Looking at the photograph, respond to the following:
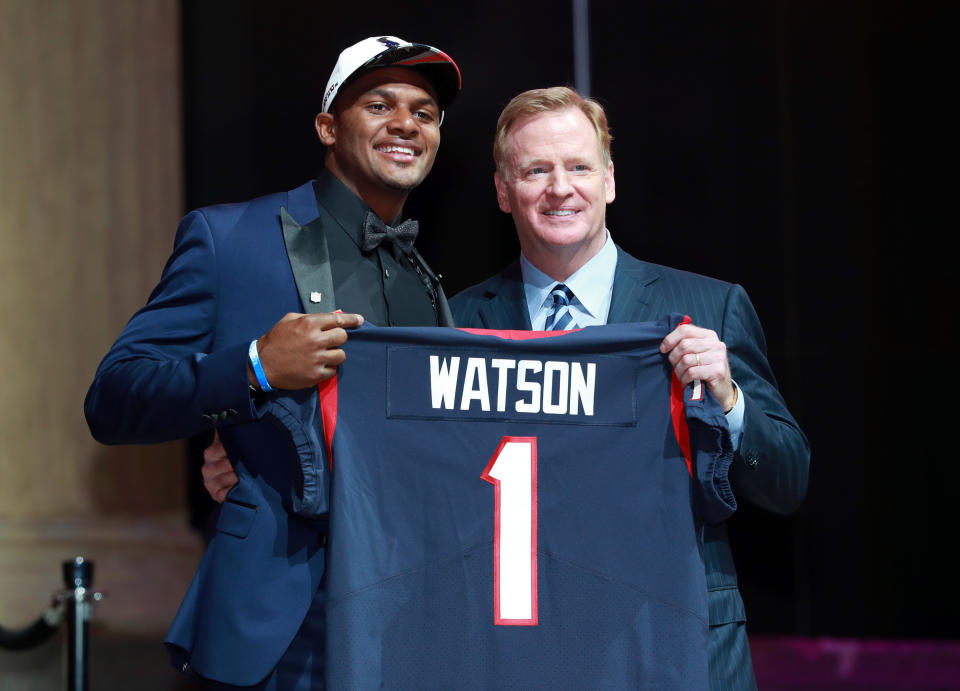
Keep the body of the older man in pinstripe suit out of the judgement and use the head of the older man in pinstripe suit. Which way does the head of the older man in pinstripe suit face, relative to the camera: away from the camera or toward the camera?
toward the camera

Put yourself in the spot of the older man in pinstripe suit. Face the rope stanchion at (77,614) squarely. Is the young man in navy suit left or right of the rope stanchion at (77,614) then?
left

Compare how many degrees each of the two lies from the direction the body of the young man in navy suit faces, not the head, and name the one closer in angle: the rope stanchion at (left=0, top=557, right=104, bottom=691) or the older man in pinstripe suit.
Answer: the older man in pinstripe suit

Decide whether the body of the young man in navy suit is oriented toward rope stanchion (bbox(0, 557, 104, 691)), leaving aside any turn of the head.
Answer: no

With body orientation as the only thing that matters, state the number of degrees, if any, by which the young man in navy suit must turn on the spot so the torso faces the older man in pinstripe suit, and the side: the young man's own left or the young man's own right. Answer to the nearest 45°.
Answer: approximately 45° to the young man's own left

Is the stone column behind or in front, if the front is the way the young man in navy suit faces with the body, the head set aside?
behind
